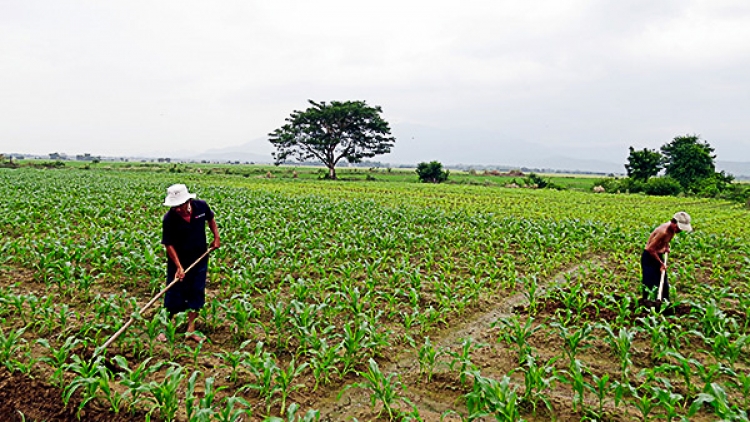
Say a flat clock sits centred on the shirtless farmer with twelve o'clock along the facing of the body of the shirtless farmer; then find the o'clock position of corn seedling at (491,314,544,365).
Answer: The corn seedling is roughly at 4 o'clock from the shirtless farmer.

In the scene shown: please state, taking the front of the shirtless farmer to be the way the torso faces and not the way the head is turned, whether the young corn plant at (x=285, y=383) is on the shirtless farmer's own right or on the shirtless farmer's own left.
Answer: on the shirtless farmer's own right

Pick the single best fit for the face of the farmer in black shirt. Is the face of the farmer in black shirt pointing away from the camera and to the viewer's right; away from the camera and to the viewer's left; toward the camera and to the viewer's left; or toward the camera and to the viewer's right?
toward the camera and to the viewer's left

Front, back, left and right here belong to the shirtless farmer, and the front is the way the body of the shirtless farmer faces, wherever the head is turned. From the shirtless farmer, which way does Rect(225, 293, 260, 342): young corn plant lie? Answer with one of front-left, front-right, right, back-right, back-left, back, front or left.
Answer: back-right

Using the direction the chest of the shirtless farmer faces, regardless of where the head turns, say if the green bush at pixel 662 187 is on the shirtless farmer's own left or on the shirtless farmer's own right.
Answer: on the shirtless farmer's own left

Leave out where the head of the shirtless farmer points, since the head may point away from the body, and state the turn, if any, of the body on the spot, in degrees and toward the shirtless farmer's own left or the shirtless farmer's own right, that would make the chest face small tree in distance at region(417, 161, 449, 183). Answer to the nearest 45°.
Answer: approximately 135° to the shirtless farmer's own left

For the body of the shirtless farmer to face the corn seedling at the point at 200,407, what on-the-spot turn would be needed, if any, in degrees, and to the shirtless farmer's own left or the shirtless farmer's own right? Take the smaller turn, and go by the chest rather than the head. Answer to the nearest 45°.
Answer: approximately 135° to the shirtless farmer's own right

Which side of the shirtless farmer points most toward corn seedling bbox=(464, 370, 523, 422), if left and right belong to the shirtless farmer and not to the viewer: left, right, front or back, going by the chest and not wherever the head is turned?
right
